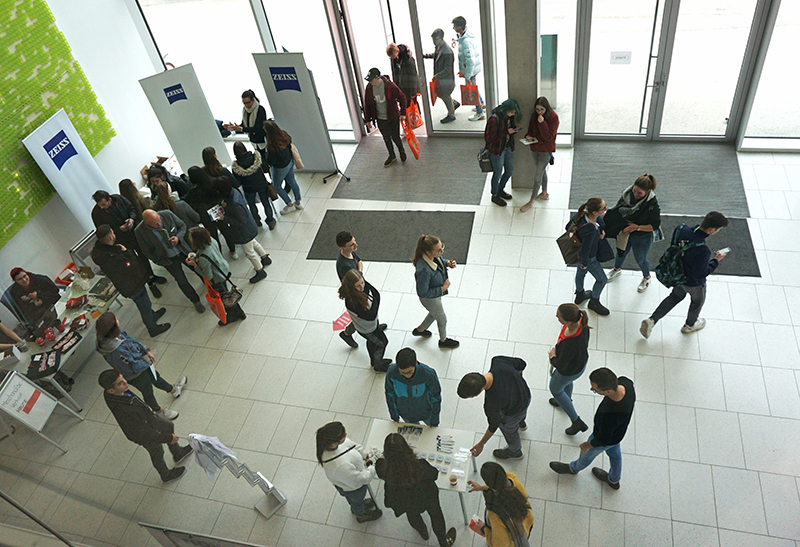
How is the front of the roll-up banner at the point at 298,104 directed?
toward the camera

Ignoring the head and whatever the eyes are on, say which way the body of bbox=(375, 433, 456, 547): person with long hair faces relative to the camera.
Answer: away from the camera

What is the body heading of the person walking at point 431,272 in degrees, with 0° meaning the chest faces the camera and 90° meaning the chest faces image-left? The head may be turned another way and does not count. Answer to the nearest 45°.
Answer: approximately 270°

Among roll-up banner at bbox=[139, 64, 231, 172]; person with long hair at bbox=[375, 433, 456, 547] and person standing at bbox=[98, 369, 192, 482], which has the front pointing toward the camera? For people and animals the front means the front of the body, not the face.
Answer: the roll-up banner

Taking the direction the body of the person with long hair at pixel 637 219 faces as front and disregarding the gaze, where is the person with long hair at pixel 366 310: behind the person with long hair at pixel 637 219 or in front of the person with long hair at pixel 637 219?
in front

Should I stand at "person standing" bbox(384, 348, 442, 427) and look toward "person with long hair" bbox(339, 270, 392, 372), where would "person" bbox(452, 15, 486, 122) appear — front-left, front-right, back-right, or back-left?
front-right

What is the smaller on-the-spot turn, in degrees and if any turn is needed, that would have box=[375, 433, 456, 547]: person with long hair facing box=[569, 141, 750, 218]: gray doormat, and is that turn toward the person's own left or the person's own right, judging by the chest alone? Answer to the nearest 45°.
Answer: approximately 45° to the person's own right

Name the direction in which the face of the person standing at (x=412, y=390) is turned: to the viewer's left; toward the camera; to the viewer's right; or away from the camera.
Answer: toward the camera

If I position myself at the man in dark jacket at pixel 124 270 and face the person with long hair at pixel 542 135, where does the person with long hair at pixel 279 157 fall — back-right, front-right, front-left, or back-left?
front-left

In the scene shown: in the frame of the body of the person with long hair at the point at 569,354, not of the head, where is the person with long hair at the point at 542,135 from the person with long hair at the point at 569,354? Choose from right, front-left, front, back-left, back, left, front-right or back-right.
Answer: right

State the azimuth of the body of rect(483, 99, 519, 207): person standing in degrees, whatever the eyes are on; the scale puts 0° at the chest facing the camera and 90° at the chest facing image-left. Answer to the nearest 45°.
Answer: approximately 315°

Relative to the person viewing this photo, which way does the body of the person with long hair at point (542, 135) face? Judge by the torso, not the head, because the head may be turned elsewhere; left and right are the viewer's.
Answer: facing the viewer and to the left of the viewer

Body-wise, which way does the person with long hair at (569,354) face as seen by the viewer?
to the viewer's left

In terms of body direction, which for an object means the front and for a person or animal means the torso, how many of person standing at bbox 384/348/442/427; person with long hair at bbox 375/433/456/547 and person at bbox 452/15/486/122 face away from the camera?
1
